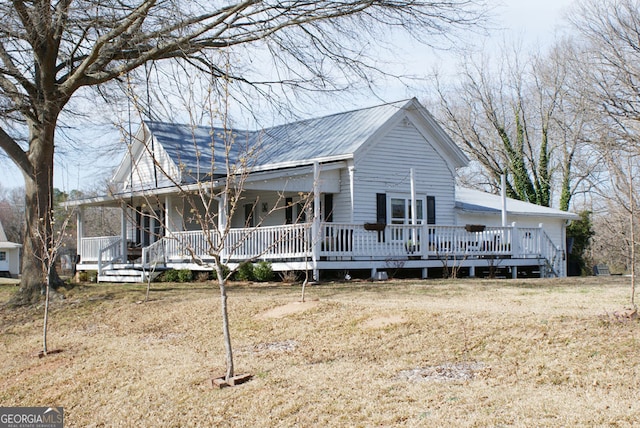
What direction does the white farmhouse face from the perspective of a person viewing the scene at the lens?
facing the viewer and to the left of the viewer

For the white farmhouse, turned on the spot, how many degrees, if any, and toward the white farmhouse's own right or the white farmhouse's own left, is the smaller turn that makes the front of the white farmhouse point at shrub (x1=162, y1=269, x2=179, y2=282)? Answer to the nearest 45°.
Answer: approximately 45° to the white farmhouse's own right

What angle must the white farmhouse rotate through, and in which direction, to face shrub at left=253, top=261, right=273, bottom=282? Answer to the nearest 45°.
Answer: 0° — it already faces it

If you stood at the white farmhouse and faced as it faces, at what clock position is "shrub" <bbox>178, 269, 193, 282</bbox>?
The shrub is roughly at 1 o'clock from the white farmhouse.
